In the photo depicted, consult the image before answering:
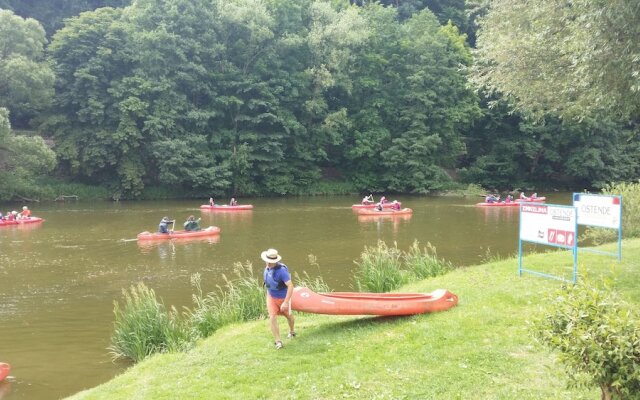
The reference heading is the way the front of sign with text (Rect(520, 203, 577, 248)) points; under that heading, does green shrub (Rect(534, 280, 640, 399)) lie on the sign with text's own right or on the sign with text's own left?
on the sign with text's own left

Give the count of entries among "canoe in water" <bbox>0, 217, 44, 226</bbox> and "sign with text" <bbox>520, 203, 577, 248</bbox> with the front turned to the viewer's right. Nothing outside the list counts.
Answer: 1

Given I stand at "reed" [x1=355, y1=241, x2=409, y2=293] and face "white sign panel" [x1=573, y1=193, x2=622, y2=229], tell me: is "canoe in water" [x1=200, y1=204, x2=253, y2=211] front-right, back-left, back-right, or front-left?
back-left

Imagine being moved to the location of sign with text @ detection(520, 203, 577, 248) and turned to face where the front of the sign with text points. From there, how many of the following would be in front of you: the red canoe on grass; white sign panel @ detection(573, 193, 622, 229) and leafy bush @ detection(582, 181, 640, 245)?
1

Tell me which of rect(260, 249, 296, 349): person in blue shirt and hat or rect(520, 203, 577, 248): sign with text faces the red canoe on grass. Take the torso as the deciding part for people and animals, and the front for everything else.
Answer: the sign with text

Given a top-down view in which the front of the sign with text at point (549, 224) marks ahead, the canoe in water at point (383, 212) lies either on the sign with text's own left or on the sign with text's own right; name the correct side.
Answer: on the sign with text's own right

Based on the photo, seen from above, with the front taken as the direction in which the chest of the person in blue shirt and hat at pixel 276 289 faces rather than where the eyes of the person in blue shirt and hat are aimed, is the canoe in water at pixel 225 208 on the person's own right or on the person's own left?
on the person's own right

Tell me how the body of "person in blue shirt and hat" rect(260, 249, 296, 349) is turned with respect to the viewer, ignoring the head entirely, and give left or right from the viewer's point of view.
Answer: facing the viewer and to the left of the viewer
